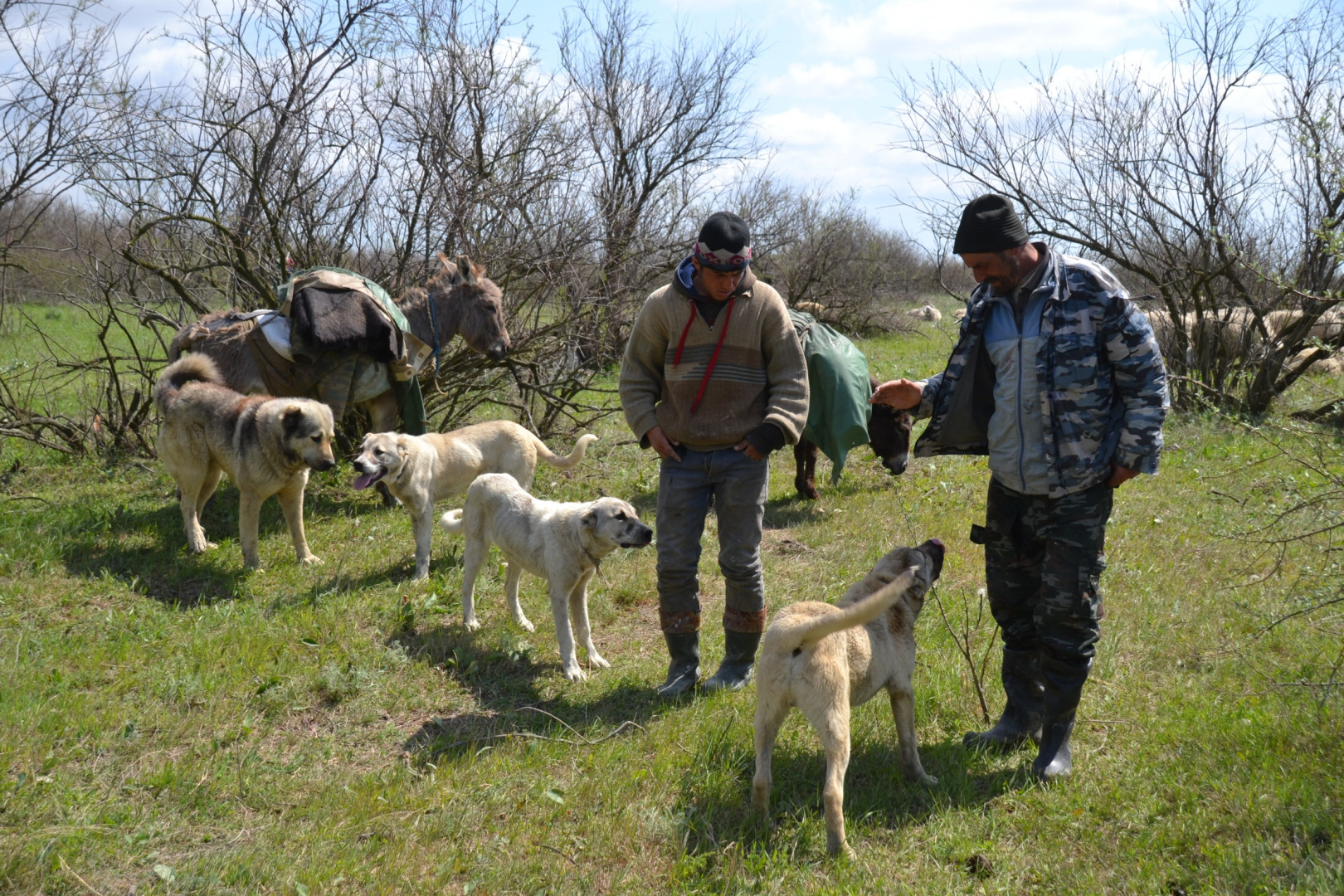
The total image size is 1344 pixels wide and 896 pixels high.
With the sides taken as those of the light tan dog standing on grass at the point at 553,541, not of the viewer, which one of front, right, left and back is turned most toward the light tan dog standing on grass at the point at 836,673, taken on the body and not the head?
front

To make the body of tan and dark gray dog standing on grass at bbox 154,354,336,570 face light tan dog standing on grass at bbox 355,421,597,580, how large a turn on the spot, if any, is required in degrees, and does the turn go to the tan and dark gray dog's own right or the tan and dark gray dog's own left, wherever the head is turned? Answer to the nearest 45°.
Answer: approximately 45° to the tan and dark gray dog's own left

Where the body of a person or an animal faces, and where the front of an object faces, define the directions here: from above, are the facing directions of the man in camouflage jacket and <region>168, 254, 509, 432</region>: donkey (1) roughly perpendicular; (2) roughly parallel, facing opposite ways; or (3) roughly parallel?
roughly parallel, facing opposite ways

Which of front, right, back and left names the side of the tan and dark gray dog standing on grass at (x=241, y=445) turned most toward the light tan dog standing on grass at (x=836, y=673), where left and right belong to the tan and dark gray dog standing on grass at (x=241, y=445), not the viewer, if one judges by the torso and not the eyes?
front

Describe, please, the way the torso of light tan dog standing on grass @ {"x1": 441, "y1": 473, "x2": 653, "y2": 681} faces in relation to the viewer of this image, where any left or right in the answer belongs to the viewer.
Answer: facing the viewer and to the right of the viewer

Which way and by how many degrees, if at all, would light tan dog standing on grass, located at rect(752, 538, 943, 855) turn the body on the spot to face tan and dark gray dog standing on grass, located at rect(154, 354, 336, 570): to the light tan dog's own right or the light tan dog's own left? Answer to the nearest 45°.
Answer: approximately 90° to the light tan dog's own left

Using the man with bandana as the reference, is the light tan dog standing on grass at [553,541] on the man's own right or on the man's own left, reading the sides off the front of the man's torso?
on the man's own right

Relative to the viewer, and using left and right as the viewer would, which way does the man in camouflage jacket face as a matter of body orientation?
facing the viewer and to the left of the viewer

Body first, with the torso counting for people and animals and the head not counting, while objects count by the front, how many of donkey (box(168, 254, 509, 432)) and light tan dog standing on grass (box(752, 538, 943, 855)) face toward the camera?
0

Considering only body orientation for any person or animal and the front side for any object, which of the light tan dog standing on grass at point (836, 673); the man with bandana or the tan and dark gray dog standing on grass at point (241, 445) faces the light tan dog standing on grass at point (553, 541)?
the tan and dark gray dog standing on grass at point (241, 445)

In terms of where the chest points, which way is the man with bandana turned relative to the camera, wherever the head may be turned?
toward the camera

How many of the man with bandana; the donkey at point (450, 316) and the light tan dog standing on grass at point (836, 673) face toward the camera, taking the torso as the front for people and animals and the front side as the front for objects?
1

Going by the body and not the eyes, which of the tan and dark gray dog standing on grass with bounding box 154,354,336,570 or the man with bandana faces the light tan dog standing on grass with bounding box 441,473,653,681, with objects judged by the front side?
the tan and dark gray dog standing on grass with bounding box 154,354,336,570

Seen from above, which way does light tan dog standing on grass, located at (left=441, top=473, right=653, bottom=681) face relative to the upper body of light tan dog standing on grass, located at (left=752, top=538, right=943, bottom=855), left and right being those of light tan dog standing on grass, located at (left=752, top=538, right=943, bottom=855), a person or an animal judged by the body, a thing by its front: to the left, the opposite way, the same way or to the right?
to the right

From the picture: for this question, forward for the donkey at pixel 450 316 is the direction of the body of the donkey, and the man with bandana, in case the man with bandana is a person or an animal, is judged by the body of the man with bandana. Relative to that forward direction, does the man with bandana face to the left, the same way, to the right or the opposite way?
to the right

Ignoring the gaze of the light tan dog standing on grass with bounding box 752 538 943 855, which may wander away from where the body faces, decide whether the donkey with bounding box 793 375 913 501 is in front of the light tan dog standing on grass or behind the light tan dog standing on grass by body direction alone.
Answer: in front
